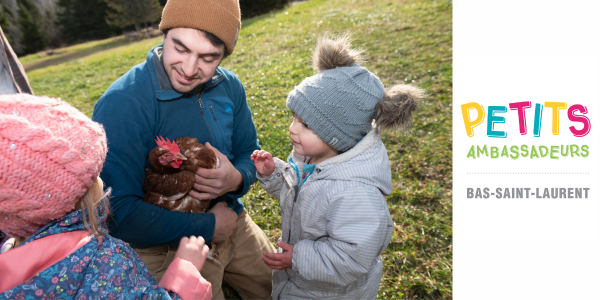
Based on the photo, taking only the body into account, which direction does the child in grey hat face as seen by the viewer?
to the viewer's left

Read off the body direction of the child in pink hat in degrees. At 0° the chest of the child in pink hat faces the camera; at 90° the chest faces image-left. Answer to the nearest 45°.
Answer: approximately 225°

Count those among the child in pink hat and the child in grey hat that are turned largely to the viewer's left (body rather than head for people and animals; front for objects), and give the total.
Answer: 1

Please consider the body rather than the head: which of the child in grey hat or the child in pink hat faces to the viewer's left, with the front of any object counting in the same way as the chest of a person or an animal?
the child in grey hat

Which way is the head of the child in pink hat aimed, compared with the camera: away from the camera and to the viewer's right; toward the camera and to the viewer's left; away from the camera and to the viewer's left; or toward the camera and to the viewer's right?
away from the camera and to the viewer's right
